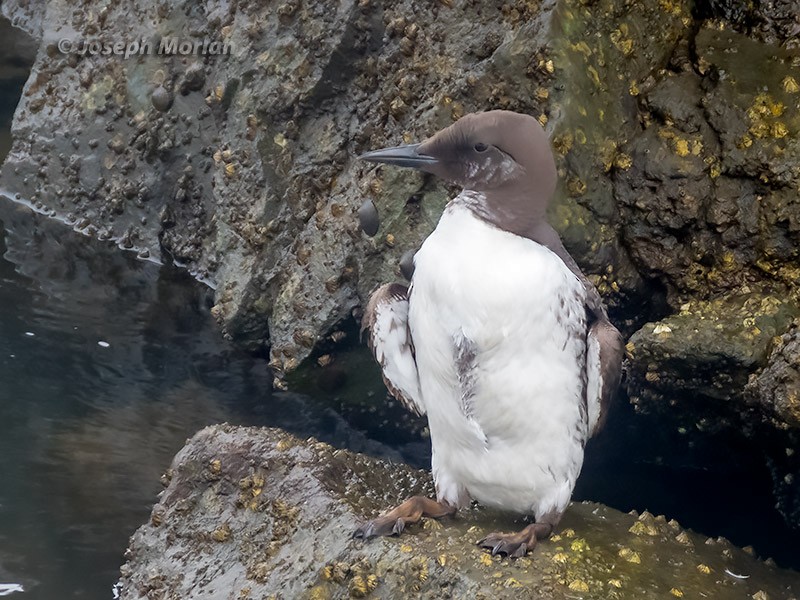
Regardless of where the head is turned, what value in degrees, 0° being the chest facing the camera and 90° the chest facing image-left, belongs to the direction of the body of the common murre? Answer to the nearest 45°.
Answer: approximately 45°
